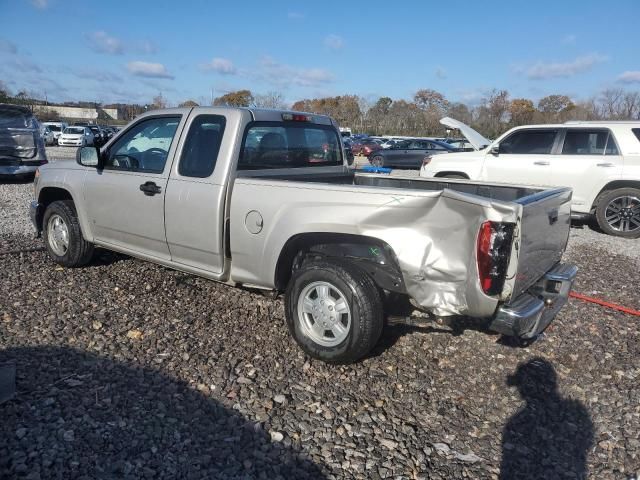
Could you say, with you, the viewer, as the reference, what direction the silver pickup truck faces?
facing away from the viewer and to the left of the viewer

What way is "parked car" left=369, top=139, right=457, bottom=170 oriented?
to the viewer's left

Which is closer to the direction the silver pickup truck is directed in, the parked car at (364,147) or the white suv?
the parked car

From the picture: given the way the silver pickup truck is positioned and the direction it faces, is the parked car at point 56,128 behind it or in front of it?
in front

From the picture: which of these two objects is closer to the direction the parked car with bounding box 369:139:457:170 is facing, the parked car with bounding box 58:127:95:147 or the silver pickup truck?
the parked car

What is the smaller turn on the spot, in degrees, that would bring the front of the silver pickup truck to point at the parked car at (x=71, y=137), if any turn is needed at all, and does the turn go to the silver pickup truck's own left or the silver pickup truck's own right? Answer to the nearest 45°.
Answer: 0° — it already faces it

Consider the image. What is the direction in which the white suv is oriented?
to the viewer's left

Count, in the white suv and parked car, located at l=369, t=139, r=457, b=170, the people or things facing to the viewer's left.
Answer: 2

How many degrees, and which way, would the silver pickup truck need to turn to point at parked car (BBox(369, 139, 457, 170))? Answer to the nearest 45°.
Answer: approximately 45° to its right

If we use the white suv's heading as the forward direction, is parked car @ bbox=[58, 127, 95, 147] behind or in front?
in front
